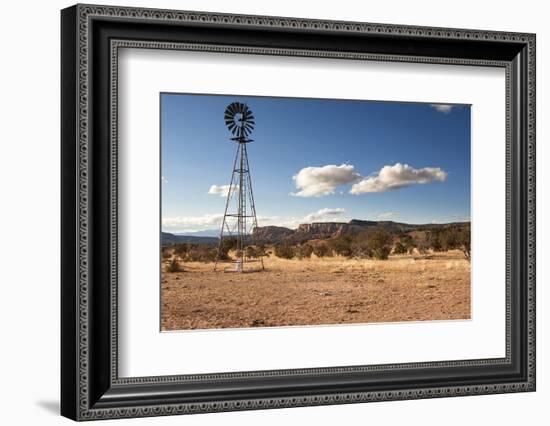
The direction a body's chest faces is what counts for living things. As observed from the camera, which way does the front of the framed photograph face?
facing the viewer and to the right of the viewer
